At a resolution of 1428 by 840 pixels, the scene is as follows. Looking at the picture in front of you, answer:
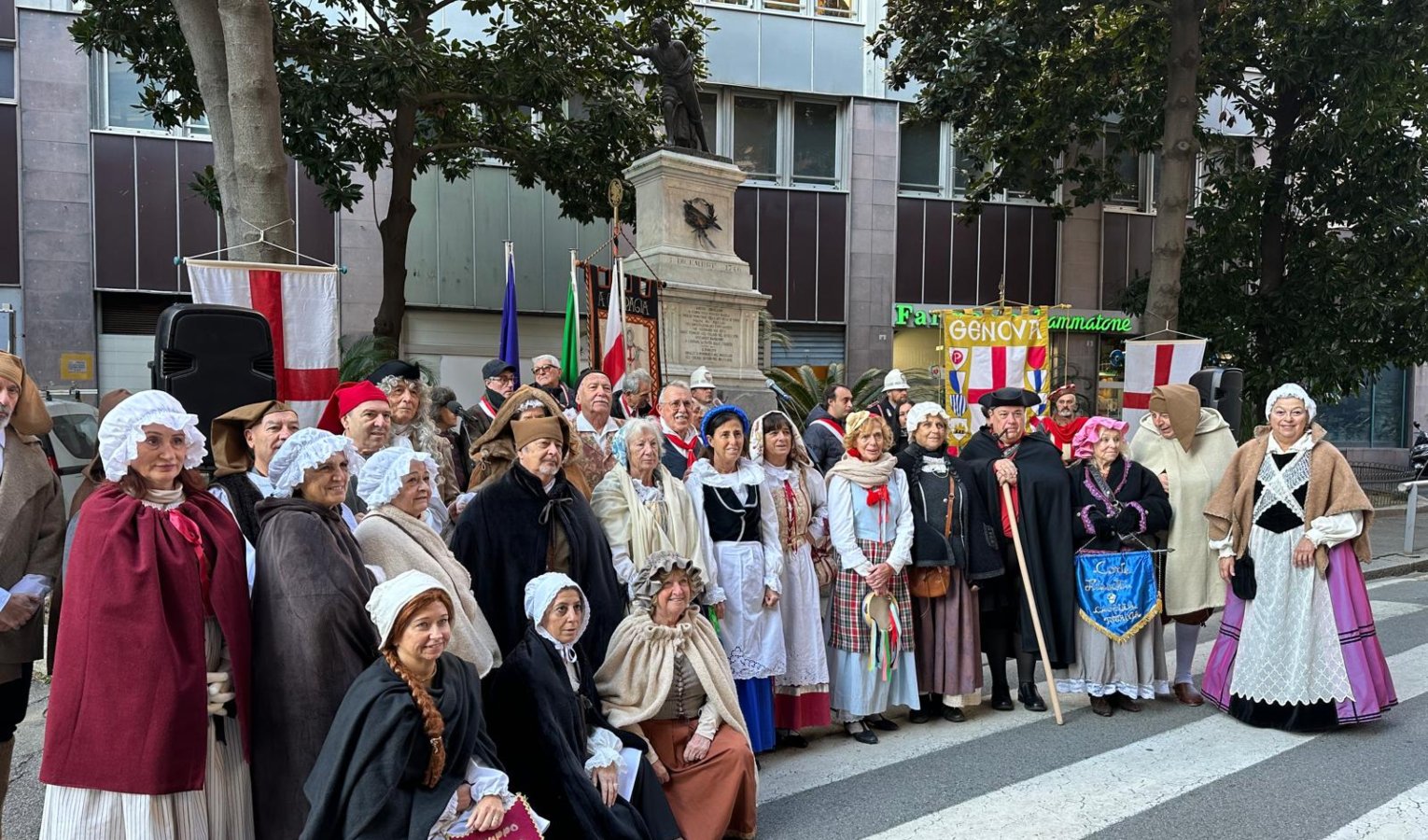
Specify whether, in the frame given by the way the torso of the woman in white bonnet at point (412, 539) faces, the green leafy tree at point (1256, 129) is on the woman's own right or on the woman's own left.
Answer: on the woman's own left

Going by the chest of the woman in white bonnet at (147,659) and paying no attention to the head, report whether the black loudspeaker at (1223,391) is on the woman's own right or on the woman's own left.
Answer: on the woman's own left

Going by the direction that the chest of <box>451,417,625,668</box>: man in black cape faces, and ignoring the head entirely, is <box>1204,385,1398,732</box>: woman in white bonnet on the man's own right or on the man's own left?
on the man's own left

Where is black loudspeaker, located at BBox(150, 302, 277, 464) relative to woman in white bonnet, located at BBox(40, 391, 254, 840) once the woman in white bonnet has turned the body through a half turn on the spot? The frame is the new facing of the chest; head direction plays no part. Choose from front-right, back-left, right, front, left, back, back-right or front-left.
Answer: front-right

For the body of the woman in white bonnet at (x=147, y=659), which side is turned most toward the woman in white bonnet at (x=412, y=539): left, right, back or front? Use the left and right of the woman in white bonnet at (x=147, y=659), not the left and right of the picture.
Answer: left

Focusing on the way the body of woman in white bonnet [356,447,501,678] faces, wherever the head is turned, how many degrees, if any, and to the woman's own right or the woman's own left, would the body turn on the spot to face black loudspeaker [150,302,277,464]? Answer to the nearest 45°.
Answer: approximately 180°

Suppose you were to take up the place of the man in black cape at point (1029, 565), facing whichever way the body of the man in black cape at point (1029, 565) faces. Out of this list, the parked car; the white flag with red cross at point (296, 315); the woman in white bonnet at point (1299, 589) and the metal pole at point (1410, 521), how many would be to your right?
2

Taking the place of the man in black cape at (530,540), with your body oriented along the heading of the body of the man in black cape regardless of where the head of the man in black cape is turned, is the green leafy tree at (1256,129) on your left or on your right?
on your left

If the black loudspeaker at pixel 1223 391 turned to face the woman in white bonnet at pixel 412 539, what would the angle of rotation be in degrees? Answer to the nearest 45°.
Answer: approximately 45° to its right

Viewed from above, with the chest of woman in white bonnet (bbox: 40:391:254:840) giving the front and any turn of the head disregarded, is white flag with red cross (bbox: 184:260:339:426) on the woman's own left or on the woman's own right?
on the woman's own left

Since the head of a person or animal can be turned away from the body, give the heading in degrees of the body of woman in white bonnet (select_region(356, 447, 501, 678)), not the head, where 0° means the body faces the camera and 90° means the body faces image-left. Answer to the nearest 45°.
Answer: approximately 315°
